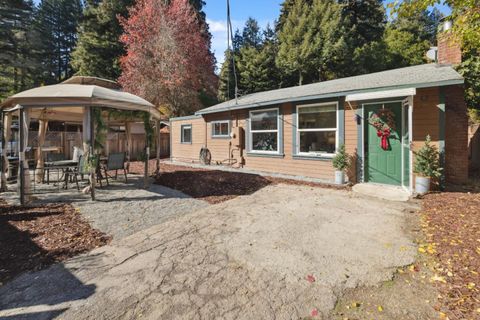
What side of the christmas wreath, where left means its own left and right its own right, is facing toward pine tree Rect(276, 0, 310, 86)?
back

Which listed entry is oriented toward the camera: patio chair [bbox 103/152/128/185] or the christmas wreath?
the christmas wreath

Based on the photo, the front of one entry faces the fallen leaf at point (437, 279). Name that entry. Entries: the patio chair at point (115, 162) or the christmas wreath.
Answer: the christmas wreath

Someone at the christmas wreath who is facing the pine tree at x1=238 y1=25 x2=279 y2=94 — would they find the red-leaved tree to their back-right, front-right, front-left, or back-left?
front-left

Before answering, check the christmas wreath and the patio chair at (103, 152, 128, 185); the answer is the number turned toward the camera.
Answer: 1

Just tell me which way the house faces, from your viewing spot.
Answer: facing the viewer and to the left of the viewer

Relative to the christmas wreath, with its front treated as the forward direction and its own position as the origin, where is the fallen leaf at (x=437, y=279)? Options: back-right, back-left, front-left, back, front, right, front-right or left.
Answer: front

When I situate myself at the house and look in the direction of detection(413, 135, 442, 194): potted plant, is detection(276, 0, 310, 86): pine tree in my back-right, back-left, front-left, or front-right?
back-left

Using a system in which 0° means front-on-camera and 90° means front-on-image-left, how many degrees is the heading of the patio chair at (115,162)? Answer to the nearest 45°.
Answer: approximately 135°

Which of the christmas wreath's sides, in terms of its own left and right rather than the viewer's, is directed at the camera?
front

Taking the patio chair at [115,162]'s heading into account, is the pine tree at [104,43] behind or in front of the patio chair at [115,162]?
in front
